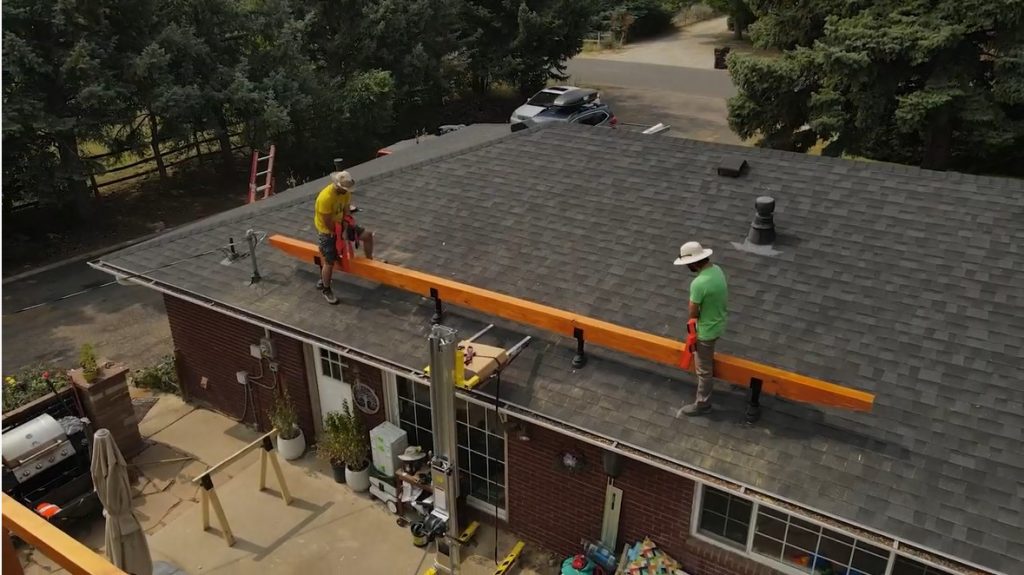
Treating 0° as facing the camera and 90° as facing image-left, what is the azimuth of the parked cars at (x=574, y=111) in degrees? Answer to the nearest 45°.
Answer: approximately 90°

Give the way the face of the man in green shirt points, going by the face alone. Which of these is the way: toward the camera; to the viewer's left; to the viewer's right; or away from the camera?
to the viewer's left

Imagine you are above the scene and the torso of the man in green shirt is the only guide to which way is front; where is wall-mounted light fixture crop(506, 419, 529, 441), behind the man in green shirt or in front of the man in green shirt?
in front

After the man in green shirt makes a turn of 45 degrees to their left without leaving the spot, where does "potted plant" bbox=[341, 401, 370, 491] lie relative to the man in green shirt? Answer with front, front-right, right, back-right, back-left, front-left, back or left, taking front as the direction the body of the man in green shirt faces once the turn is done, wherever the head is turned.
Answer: front-right

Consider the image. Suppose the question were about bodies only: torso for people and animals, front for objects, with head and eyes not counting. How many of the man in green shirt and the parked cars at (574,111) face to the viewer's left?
2

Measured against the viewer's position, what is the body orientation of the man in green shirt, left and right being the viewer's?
facing to the left of the viewer

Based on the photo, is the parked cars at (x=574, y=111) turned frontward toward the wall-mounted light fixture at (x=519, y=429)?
no

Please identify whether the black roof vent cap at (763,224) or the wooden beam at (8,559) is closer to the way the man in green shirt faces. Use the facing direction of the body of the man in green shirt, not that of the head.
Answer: the wooden beam

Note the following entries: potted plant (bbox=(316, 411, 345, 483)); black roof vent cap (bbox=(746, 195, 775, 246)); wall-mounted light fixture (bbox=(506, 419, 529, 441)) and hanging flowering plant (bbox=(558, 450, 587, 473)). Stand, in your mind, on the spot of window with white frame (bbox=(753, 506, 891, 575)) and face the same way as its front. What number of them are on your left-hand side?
0

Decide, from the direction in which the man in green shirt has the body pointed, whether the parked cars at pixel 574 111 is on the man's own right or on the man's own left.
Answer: on the man's own right

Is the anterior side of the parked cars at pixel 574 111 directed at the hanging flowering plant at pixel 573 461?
no

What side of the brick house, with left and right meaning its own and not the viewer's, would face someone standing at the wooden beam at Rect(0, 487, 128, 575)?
back

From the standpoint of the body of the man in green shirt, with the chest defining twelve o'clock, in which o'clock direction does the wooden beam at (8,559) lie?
The wooden beam is roughly at 10 o'clock from the man in green shirt.

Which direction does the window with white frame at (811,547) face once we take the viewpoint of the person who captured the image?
facing the viewer and to the left of the viewer

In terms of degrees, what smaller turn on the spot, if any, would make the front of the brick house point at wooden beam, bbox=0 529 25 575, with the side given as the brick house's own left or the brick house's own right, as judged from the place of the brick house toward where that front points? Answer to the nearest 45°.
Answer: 0° — it already faces it
